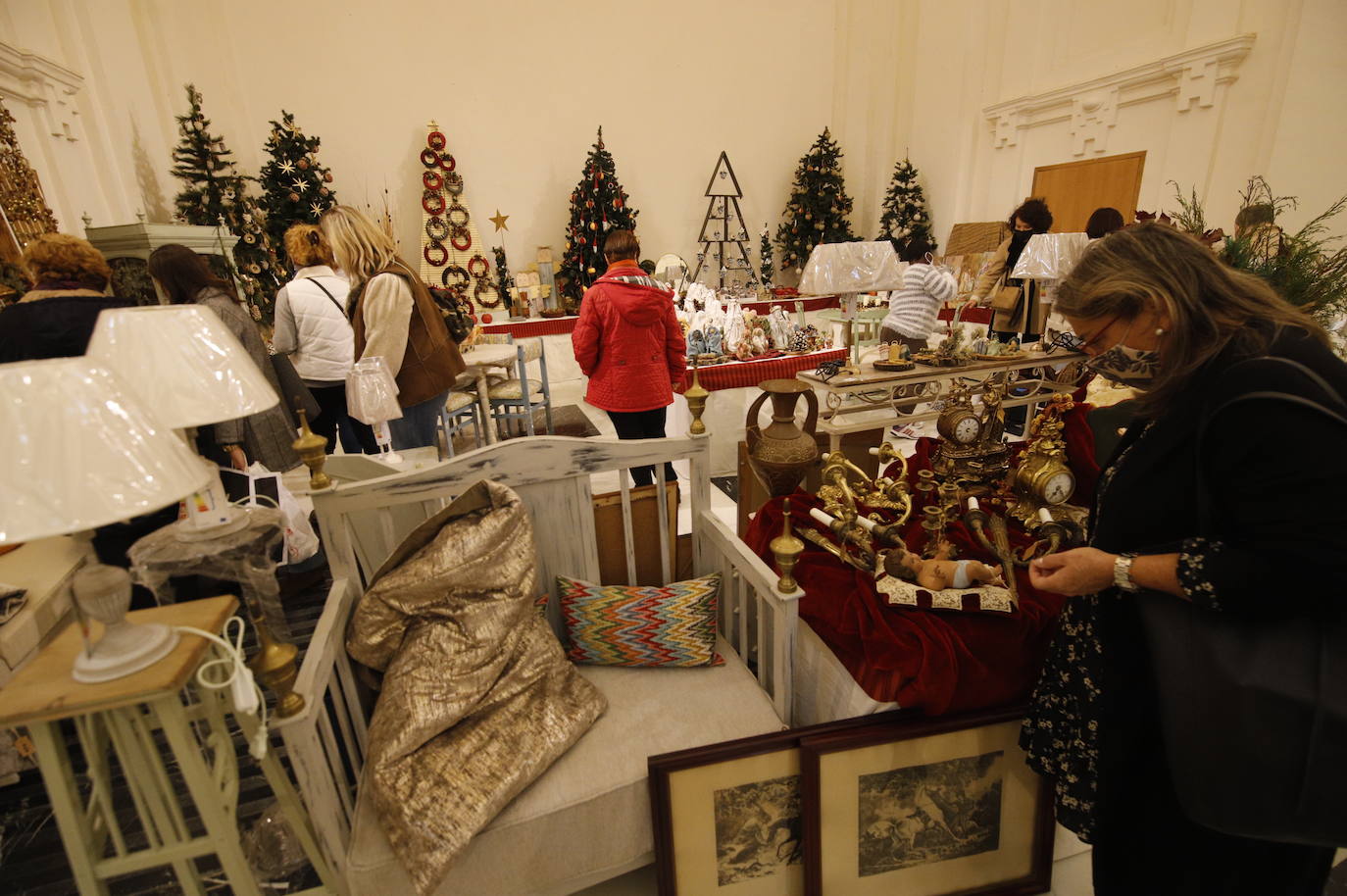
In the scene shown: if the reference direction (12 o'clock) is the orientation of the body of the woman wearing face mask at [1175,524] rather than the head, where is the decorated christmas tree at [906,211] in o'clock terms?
The decorated christmas tree is roughly at 2 o'clock from the woman wearing face mask.

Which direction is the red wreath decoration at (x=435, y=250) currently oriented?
toward the camera

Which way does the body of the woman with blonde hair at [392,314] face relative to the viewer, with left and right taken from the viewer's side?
facing to the left of the viewer

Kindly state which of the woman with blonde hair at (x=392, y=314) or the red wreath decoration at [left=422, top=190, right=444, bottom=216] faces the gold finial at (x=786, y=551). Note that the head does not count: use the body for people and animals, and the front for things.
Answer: the red wreath decoration

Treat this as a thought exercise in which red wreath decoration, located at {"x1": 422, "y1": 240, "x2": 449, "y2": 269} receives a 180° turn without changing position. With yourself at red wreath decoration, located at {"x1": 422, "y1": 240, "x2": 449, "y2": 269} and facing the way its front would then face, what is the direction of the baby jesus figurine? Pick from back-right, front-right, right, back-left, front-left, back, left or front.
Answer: back

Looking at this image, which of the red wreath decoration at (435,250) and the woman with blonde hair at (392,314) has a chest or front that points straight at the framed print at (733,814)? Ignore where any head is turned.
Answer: the red wreath decoration

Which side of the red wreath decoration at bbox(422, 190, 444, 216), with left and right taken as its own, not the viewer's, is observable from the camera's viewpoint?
front

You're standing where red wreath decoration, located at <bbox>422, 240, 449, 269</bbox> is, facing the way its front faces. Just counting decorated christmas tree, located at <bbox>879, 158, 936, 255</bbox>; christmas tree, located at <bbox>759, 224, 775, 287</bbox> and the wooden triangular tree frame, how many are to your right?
0

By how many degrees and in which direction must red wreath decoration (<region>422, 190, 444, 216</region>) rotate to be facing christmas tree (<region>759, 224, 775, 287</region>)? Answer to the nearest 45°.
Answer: approximately 90° to its left

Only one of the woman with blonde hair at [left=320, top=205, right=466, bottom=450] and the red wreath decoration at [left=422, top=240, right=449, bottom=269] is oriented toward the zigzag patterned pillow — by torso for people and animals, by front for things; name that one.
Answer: the red wreath decoration

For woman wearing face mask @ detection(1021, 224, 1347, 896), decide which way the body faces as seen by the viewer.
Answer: to the viewer's left

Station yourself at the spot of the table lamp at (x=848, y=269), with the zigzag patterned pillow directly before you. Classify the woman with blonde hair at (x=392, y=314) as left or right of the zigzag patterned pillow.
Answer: right

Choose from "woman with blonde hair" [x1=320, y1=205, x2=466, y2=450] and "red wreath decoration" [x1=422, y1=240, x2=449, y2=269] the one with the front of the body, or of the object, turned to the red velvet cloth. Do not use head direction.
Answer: the red wreath decoration

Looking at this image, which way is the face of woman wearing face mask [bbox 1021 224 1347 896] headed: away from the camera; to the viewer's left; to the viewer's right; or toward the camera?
to the viewer's left

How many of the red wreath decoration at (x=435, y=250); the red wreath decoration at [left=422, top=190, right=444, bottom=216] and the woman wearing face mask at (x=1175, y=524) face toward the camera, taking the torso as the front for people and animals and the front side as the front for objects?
2
